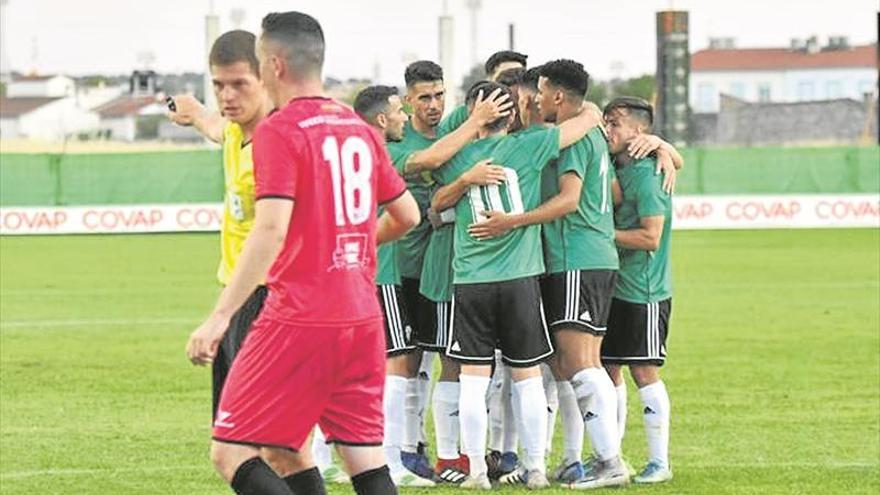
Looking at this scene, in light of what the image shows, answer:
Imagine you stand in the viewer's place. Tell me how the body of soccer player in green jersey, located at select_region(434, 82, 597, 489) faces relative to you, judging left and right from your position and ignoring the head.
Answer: facing away from the viewer

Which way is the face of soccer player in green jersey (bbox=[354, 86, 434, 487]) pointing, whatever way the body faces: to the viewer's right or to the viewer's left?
to the viewer's right

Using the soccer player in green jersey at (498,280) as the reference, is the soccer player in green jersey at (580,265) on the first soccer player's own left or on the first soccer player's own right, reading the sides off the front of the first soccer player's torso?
on the first soccer player's own right

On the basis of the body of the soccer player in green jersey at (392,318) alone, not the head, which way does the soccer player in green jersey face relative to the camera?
to the viewer's right

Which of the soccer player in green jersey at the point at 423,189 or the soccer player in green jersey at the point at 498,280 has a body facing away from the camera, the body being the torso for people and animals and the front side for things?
the soccer player in green jersey at the point at 498,280

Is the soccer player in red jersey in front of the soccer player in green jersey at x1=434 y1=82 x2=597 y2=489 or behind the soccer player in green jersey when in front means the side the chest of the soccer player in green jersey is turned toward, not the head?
behind

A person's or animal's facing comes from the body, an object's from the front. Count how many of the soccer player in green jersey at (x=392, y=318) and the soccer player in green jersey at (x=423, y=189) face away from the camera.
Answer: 0

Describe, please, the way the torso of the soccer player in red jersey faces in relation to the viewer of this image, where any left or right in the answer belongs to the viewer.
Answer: facing away from the viewer and to the left of the viewer

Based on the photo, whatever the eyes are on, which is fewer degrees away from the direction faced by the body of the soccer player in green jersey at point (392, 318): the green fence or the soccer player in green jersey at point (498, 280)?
the soccer player in green jersey

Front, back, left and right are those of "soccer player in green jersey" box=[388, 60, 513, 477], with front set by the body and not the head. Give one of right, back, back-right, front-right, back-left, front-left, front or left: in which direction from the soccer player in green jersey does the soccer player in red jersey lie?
front-right

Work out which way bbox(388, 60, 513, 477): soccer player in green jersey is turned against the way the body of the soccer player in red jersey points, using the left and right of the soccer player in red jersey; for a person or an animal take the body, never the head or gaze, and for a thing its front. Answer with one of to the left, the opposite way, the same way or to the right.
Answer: the opposite way

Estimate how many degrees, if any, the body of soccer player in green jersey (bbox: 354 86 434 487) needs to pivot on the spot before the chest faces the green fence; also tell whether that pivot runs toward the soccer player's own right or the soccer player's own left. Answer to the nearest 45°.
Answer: approximately 90° to the soccer player's own left
